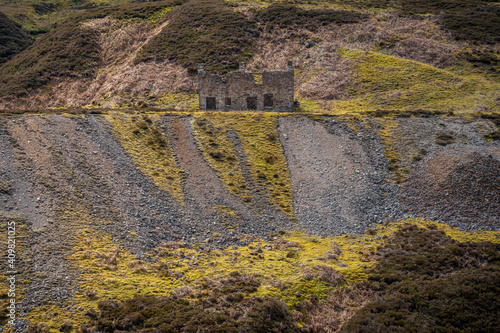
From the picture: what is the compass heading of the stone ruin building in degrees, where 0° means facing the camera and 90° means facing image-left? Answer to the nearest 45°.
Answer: approximately 0°

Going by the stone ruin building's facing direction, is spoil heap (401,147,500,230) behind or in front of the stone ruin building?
in front
